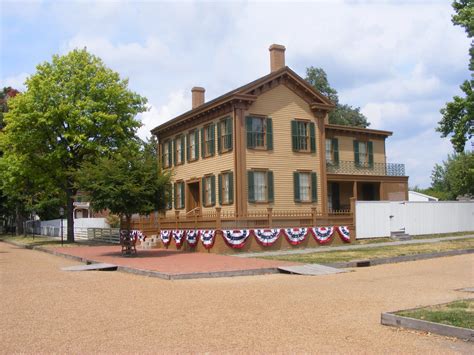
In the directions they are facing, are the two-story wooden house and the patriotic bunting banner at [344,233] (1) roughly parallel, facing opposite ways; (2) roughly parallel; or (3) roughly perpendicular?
roughly perpendicular

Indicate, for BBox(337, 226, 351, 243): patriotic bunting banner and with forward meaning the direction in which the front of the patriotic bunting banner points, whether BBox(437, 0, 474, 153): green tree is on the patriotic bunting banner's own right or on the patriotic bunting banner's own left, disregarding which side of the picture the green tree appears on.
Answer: on the patriotic bunting banner's own left

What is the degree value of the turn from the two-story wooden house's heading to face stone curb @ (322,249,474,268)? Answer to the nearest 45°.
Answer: approximately 90° to its left

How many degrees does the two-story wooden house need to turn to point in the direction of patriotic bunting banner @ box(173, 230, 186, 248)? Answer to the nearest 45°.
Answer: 0° — it already faces it

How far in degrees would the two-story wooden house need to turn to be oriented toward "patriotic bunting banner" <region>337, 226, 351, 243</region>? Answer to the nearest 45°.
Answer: approximately 90° to its left

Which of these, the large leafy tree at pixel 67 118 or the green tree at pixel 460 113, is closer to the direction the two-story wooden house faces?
the large leafy tree

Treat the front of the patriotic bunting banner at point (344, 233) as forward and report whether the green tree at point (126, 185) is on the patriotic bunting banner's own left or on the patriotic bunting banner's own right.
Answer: on the patriotic bunting banner's own right

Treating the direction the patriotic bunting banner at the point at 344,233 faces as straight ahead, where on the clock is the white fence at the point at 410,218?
The white fence is roughly at 9 o'clock from the patriotic bunting banner.

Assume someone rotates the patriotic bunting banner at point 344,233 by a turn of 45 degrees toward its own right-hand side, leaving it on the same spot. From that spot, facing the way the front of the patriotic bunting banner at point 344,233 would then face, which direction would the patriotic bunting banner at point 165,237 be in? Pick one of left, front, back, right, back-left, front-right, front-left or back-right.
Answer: right

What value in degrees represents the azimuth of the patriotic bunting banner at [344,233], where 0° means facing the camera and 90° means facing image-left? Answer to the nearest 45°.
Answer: approximately 315°

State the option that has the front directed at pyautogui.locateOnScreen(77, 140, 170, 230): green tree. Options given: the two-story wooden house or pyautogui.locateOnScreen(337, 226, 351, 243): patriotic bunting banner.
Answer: the two-story wooden house

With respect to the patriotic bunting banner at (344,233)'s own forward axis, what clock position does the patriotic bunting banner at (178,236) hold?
the patriotic bunting banner at (178,236) is roughly at 4 o'clock from the patriotic bunting banner at (344,233).

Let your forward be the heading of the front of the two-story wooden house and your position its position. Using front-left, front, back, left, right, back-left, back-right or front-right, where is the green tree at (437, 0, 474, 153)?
back-left
